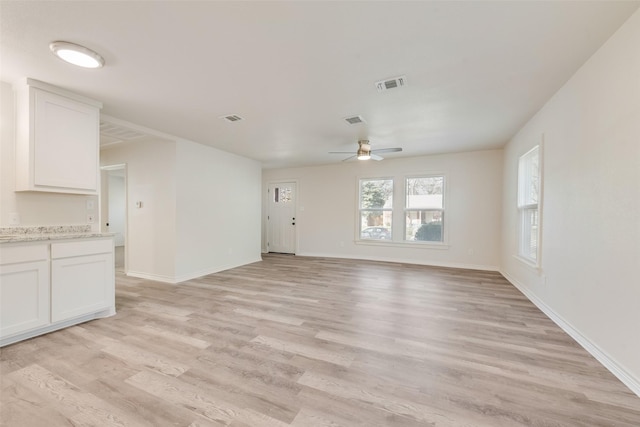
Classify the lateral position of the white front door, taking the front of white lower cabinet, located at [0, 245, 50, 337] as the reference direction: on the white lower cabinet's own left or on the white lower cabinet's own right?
on the white lower cabinet's own left

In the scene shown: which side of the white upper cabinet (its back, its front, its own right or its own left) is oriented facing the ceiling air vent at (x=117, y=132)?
left

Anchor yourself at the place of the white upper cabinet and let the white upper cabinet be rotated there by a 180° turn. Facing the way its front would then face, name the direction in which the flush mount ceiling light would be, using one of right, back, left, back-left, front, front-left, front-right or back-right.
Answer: back-left

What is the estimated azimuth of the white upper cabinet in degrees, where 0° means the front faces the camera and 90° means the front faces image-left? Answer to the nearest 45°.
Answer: approximately 315°
